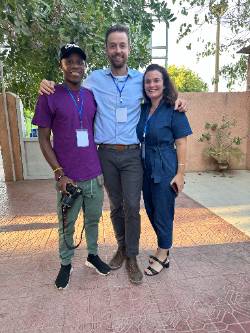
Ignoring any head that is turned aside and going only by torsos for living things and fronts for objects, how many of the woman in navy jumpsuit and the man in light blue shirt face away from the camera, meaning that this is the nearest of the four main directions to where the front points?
0

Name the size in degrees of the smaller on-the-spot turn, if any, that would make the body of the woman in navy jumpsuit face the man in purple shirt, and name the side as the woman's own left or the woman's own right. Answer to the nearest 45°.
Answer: approximately 45° to the woman's own right

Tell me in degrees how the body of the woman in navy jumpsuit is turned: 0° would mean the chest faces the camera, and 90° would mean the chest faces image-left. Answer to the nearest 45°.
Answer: approximately 45°
